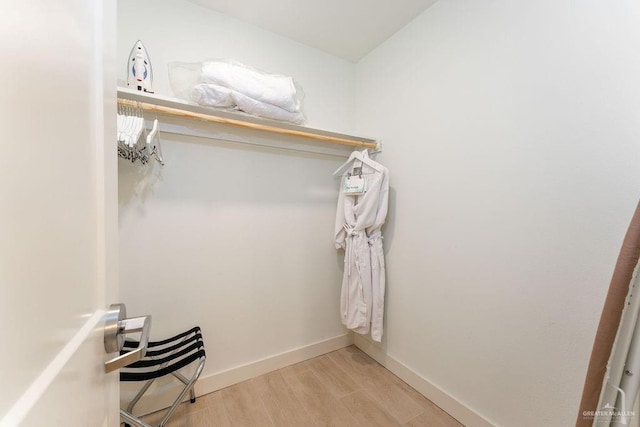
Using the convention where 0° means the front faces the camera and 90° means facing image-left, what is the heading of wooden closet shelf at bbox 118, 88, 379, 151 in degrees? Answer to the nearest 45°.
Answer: approximately 315°

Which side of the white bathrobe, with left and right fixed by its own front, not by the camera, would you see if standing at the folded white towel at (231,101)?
front

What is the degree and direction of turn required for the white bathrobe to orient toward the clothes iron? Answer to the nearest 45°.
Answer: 0° — it already faces it

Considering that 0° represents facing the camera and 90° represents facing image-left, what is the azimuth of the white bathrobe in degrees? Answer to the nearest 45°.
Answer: approximately 45°

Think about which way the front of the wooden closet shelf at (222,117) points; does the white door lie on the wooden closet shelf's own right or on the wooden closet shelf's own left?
on the wooden closet shelf's own right

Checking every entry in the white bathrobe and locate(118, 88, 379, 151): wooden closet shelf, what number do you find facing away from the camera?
0
